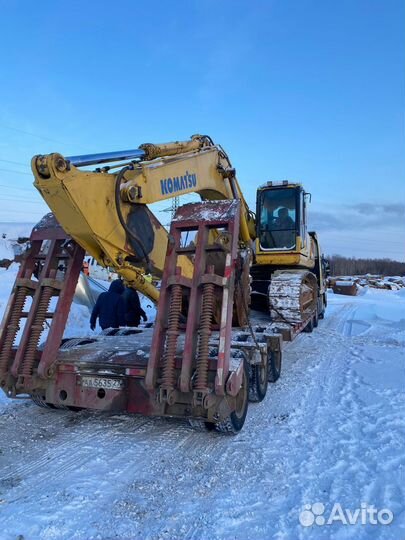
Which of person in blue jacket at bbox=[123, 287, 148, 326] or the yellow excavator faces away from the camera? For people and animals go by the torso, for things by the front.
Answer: the person in blue jacket

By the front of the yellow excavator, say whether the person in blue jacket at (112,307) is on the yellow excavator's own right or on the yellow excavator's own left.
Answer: on the yellow excavator's own right

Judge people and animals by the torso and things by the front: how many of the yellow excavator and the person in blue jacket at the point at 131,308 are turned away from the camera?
1

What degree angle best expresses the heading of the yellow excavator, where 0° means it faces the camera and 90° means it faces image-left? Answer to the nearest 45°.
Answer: approximately 45°

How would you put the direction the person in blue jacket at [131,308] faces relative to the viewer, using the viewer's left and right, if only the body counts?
facing away from the viewer
